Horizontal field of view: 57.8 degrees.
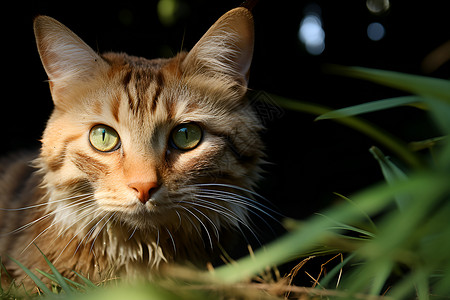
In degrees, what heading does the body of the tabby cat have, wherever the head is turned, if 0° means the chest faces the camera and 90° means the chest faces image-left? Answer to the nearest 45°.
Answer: approximately 0°
